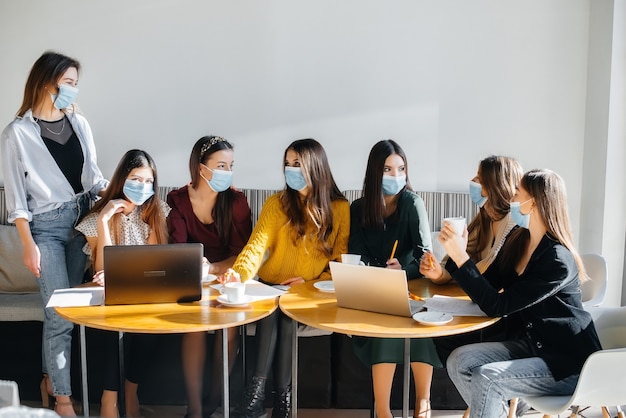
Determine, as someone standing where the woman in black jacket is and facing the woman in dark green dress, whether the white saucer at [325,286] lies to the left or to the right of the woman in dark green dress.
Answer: left

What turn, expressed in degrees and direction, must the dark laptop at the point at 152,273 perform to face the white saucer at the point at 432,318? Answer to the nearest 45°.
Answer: approximately 90° to its right

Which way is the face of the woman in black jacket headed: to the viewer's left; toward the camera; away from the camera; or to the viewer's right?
to the viewer's left

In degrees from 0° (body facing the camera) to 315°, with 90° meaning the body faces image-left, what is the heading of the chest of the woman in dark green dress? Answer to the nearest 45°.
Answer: approximately 0°

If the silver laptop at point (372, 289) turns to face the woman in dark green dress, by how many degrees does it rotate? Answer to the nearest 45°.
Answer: approximately 45° to its left

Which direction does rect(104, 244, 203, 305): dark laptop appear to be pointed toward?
away from the camera

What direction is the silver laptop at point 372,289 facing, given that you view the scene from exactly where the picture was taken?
facing away from the viewer and to the right of the viewer

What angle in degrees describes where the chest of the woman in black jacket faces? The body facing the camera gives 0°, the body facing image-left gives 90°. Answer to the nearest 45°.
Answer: approximately 90°

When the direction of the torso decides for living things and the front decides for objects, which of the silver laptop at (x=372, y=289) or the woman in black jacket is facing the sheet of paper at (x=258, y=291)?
the woman in black jacket
